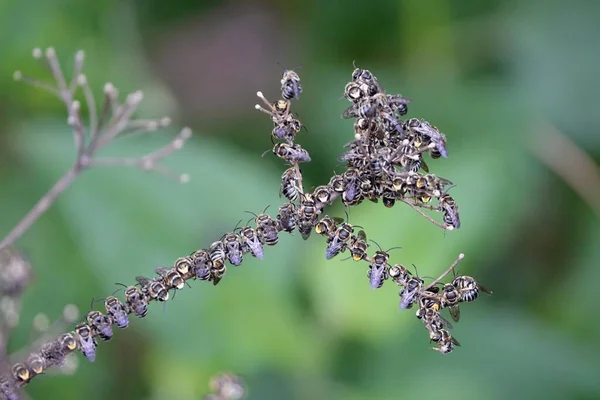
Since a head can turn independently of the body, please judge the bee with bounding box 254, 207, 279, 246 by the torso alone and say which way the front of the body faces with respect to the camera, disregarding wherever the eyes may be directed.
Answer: away from the camera

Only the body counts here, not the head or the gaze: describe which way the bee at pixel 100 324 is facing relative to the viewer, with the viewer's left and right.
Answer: facing away from the viewer and to the left of the viewer

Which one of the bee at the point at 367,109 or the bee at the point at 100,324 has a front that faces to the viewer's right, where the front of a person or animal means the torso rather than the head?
the bee at the point at 367,109

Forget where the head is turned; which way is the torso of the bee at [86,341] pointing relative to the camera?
away from the camera

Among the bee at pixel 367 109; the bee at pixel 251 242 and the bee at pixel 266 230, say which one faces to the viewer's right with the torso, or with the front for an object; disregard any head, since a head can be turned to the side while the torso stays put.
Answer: the bee at pixel 367 109

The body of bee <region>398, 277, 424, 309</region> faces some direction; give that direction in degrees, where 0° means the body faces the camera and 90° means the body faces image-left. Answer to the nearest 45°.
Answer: approximately 225°

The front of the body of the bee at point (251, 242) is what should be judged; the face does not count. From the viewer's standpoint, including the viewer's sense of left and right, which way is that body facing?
facing away from the viewer and to the left of the viewer

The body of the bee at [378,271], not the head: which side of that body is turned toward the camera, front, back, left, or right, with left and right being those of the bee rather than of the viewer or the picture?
back

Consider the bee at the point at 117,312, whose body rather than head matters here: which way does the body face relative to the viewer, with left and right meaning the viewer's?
facing away from the viewer and to the left of the viewer

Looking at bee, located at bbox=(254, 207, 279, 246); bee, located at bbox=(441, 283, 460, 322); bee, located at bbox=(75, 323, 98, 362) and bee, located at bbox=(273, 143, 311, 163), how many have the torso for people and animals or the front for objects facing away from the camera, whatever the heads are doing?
3
